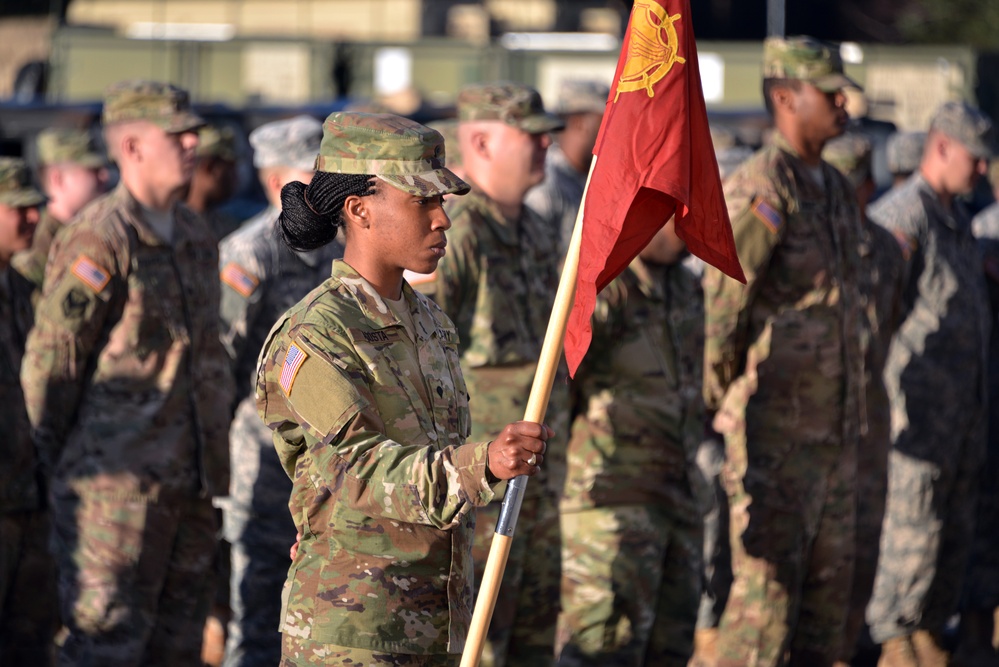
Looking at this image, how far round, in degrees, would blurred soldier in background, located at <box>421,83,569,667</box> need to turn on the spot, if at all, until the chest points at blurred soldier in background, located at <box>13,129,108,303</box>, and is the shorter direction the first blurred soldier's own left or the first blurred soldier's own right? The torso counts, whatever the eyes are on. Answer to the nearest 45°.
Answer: approximately 180°

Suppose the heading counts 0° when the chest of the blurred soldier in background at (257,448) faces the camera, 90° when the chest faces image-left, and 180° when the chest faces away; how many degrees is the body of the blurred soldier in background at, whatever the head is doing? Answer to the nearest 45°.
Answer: approximately 315°

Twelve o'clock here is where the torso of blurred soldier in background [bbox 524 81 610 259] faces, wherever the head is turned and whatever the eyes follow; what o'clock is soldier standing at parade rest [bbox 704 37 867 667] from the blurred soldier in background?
The soldier standing at parade rest is roughly at 1 o'clock from the blurred soldier in background.

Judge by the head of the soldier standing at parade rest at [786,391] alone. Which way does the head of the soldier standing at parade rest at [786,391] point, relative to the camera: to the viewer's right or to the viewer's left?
to the viewer's right

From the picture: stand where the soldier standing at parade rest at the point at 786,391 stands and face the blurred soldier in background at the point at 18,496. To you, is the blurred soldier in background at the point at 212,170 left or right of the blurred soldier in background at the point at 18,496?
right

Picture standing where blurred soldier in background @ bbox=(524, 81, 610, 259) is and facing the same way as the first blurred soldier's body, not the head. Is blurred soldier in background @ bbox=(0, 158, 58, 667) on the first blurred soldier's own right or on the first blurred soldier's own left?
on the first blurred soldier's own right

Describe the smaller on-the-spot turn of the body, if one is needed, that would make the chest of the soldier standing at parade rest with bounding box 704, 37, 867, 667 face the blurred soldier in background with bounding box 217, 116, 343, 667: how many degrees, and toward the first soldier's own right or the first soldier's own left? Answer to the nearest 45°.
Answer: approximately 135° to the first soldier's own right
